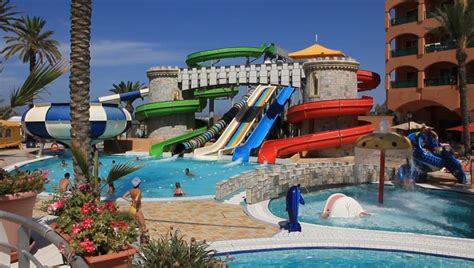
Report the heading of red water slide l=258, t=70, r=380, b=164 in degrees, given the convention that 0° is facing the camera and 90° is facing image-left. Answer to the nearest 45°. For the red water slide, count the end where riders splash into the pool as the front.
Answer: approximately 45°

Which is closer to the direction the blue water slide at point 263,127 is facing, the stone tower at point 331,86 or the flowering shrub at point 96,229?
the flowering shrub

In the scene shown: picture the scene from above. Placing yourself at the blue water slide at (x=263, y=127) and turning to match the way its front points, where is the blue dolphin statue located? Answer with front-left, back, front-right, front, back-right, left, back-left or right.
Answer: front-left

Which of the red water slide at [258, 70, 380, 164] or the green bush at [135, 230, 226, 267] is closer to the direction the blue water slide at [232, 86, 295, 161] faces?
the green bush

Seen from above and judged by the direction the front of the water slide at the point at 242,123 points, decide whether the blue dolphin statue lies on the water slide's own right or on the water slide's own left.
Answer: on the water slide's own left

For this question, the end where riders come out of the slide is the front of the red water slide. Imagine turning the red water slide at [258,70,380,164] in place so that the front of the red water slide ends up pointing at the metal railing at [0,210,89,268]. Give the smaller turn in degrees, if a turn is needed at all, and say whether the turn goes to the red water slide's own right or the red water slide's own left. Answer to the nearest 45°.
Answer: approximately 45° to the red water slide's own left

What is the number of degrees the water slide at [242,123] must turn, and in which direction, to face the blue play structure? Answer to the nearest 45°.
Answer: approximately 90° to its left

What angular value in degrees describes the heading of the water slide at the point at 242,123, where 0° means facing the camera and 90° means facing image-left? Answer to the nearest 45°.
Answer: approximately 45°
